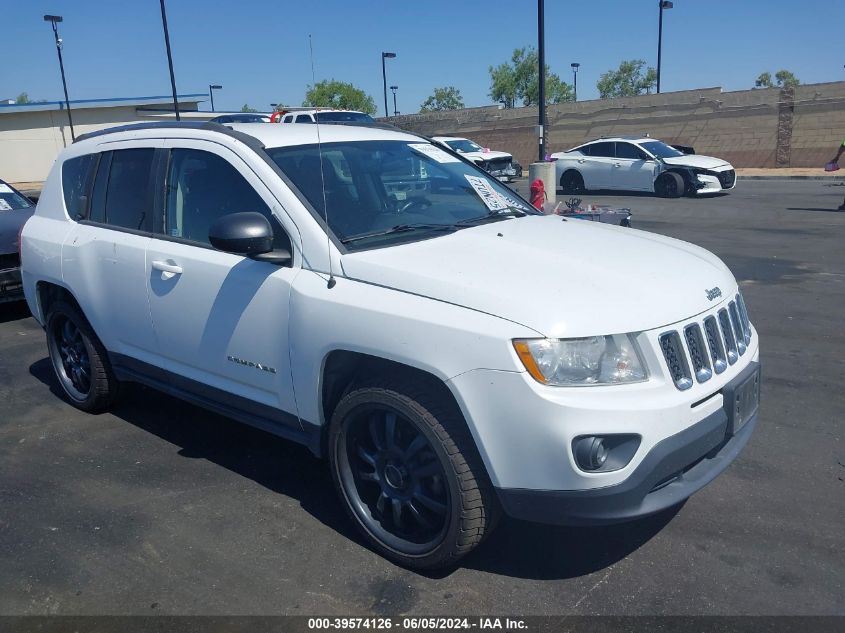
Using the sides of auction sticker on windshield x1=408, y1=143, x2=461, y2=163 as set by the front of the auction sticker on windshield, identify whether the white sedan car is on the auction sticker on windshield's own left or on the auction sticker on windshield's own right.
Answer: on the auction sticker on windshield's own left

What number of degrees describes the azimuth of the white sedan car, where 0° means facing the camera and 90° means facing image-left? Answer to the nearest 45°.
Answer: approximately 315°

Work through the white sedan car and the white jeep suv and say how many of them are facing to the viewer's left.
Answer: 0

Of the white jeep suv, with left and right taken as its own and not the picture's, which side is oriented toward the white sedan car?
left

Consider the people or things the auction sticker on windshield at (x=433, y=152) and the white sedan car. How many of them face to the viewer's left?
0

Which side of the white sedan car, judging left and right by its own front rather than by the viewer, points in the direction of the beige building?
back

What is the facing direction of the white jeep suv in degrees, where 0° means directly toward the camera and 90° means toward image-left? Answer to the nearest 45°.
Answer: approximately 315°
